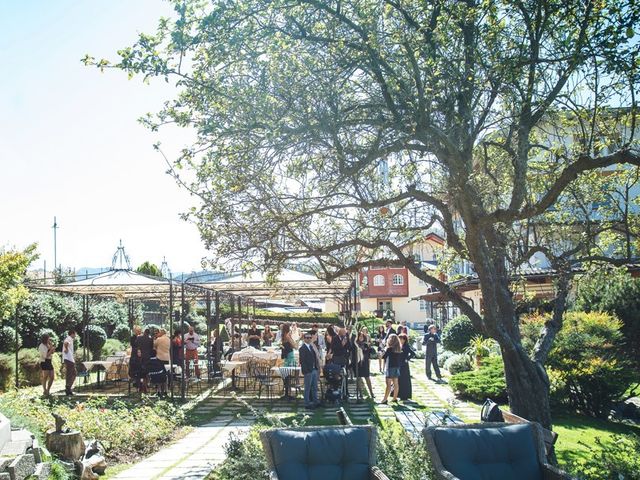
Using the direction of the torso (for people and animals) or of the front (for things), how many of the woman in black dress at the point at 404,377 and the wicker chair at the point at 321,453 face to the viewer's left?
1

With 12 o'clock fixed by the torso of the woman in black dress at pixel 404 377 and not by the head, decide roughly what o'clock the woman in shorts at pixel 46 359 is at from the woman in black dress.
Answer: The woman in shorts is roughly at 12 o'clock from the woman in black dress.

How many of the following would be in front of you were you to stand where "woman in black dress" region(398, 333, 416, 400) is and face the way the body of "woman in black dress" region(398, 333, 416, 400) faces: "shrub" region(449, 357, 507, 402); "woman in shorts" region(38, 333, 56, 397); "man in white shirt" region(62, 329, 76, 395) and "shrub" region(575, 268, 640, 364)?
2

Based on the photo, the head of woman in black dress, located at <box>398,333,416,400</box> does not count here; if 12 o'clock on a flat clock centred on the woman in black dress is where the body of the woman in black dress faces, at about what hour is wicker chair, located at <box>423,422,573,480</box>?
The wicker chair is roughly at 9 o'clock from the woman in black dress.

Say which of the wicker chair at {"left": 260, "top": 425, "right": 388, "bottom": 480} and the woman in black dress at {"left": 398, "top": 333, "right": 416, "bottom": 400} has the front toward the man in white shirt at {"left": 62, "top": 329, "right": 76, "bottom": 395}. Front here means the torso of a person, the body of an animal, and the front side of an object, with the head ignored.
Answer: the woman in black dress

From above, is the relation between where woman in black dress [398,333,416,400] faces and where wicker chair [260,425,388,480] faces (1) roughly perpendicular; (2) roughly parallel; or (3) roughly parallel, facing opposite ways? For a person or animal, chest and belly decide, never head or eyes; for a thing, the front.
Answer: roughly perpendicular

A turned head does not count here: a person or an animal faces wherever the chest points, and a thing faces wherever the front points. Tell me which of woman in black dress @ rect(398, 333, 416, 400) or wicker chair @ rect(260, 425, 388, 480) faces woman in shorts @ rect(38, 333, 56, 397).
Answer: the woman in black dress

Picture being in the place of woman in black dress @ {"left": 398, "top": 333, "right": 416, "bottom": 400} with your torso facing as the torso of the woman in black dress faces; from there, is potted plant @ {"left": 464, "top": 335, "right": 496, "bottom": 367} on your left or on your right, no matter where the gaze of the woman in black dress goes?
on your right

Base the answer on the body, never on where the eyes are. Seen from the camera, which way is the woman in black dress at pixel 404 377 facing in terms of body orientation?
to the viewer's left
